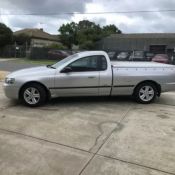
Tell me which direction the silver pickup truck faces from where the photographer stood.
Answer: facing to the left of the viewer

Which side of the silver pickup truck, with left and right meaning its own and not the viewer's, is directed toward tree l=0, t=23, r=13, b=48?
right

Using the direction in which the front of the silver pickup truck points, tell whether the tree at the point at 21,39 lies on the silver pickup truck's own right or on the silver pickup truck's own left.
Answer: on the silver pickup truck's own right
